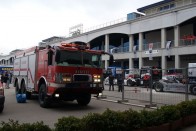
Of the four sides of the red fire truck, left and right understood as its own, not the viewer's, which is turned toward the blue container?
right

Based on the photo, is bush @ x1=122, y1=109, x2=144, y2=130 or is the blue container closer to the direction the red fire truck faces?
the bush

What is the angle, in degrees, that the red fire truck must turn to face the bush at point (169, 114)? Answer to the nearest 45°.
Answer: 0° — it already faces it

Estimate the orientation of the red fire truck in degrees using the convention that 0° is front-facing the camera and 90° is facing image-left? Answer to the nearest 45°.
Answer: approximately 315°

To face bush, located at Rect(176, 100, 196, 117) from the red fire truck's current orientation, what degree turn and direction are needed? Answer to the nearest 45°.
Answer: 0° — it already faces it
